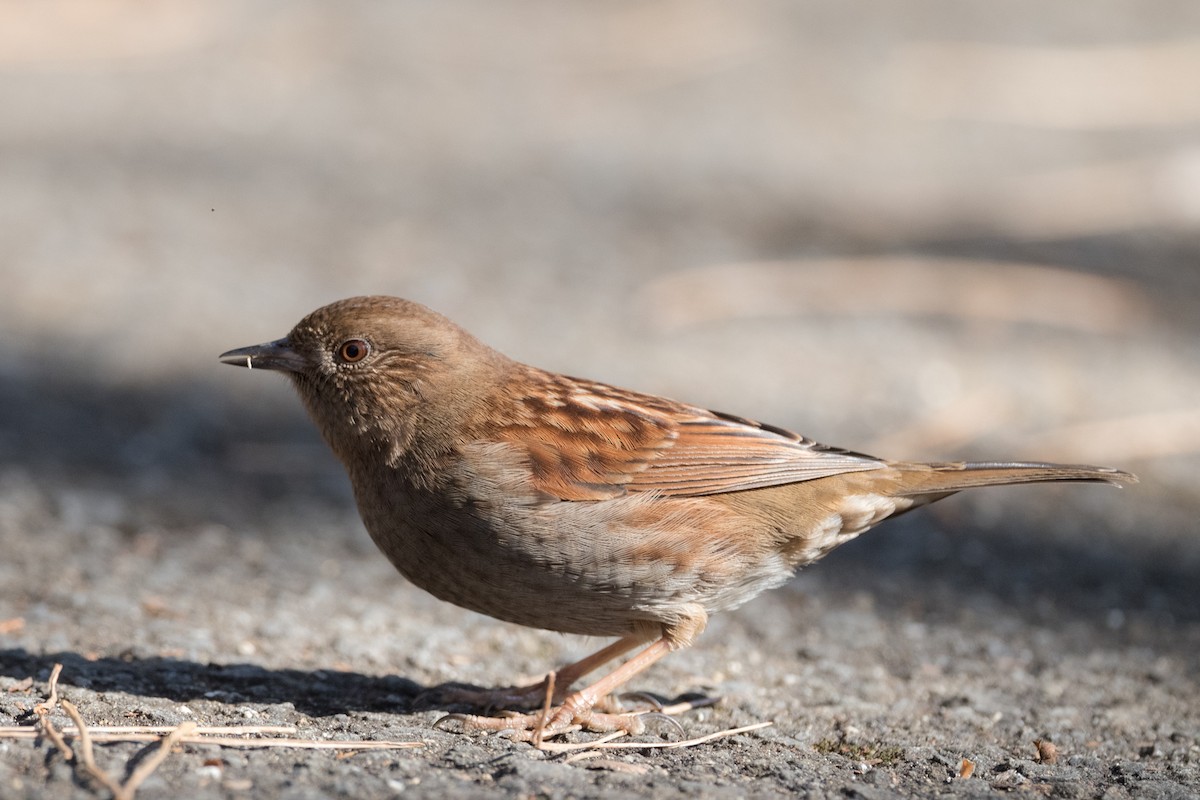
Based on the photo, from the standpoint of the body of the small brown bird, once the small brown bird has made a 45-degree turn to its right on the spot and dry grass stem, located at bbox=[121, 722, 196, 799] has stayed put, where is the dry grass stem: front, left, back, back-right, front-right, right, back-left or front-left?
left

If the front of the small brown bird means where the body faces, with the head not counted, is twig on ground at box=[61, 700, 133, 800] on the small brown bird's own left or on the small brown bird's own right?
on the small brown bird's own left

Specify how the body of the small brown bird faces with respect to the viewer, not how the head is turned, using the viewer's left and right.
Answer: facing to the left of the viewer
